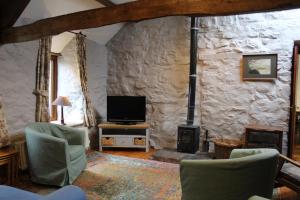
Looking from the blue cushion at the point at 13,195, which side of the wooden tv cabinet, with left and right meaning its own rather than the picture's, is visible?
front

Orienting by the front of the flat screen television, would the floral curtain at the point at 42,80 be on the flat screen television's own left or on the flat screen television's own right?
on the flat screen television's own right

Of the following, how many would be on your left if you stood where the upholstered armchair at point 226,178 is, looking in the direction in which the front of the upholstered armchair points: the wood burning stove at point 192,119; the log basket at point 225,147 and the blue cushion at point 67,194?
1

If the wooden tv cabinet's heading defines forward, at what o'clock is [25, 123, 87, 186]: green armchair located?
The green armchair is roughly at 1 o'clock from the wooden tv cabinet.

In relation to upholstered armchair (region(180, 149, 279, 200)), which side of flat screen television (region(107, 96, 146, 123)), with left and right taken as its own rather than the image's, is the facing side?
front

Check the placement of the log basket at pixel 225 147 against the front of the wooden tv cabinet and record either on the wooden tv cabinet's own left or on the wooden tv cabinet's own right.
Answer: on the wooden tv cabinet's own left

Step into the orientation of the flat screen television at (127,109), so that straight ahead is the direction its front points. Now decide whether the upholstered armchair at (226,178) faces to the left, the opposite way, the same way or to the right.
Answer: the opposite way

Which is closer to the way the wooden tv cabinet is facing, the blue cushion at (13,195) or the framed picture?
the blue cushion

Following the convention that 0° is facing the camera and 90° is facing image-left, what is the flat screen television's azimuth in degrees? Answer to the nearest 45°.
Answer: approximately 0°

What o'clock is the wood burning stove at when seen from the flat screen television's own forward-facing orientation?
The wood burning stove is roughly at 10 o'clock from the flat screen television.

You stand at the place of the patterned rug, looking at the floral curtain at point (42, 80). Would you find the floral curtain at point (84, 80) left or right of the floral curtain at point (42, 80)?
right

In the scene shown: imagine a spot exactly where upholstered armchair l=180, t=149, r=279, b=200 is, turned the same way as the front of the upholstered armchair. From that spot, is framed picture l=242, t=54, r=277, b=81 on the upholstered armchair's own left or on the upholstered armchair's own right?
on the upholstered armchair's own right

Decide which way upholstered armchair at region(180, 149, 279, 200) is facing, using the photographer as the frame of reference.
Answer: facing away from the viewer and to the left of the viewer

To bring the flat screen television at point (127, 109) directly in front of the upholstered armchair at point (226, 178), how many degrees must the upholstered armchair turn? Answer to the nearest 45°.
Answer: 0° — it already faces it
